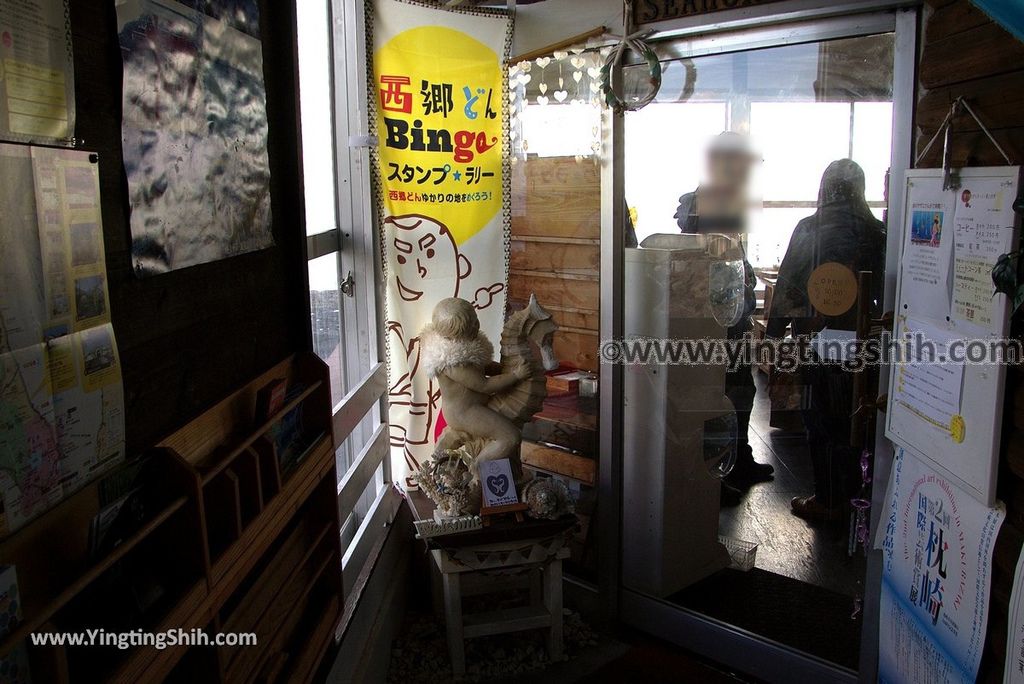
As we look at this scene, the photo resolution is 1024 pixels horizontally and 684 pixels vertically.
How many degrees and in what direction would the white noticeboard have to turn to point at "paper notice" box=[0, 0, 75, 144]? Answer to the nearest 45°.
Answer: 0° — it already faces it

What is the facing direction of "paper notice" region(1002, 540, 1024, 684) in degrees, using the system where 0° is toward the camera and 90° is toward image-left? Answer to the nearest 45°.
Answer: approximately 45°

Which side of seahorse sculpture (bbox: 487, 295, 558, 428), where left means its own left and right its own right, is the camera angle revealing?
right

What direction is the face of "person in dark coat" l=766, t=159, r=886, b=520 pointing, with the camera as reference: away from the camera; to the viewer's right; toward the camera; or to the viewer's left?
away from the camera

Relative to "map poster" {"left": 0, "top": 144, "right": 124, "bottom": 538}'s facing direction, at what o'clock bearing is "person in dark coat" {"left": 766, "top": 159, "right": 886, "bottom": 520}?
The person in dark coat is roughly at 10 o'clock from the map poster.

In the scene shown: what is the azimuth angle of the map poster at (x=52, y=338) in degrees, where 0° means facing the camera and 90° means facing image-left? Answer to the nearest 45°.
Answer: approximately 315°

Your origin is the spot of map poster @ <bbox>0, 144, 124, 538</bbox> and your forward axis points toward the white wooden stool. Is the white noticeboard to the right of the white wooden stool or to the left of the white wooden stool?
right

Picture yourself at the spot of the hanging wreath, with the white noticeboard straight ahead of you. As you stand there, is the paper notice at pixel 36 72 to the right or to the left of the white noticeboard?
right
